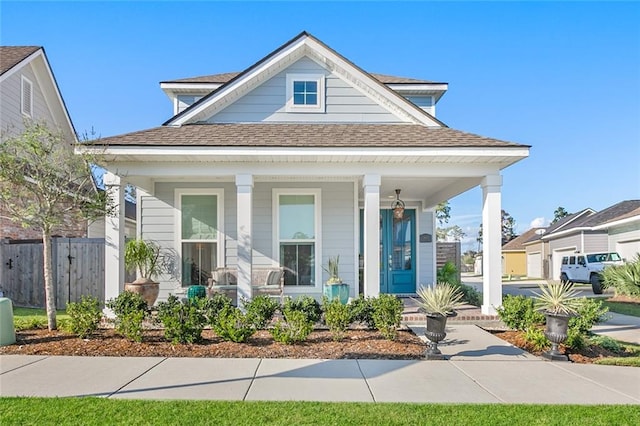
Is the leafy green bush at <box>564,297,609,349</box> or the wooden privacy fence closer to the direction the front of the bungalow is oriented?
the leafy green bush

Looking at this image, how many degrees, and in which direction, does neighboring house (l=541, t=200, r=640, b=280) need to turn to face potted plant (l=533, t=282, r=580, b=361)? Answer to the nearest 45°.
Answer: approximately 45° to its left

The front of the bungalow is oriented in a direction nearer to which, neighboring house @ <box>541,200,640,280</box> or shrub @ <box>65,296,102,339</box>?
the shrub

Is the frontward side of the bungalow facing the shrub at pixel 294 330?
yes

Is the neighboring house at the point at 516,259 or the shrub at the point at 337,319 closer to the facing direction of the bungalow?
the shrub

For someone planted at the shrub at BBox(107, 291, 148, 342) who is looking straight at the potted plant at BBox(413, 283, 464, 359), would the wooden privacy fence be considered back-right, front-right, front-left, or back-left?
back-left

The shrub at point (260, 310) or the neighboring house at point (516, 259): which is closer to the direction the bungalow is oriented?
the shrub
